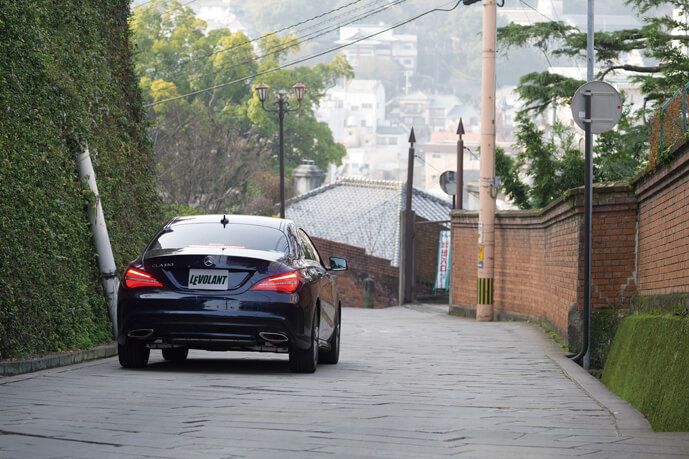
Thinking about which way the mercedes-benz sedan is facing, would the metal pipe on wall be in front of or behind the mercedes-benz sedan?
in front

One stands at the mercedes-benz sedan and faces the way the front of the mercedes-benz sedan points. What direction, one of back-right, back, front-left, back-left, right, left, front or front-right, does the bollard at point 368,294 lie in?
front

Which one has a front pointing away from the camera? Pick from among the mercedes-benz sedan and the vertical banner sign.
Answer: the mercedes-benz sedan

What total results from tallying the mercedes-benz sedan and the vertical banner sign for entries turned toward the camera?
1

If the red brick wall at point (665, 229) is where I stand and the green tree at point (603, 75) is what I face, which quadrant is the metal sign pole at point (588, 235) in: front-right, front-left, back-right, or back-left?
front-left

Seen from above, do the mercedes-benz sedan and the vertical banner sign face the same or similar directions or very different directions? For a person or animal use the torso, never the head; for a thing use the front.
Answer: very different directions

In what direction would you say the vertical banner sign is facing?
toward the camera

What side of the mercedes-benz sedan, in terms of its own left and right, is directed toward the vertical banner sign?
front

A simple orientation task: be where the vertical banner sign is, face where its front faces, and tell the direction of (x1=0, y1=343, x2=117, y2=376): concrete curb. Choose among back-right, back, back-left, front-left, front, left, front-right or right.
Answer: front

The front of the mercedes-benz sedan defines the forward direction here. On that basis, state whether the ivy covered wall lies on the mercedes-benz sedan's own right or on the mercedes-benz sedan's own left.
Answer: on the mercedes-benz sedan's own left

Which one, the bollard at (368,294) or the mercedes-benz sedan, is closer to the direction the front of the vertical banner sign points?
the mercedes-benz sedan

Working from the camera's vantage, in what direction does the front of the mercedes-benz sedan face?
facing away from the viewer
